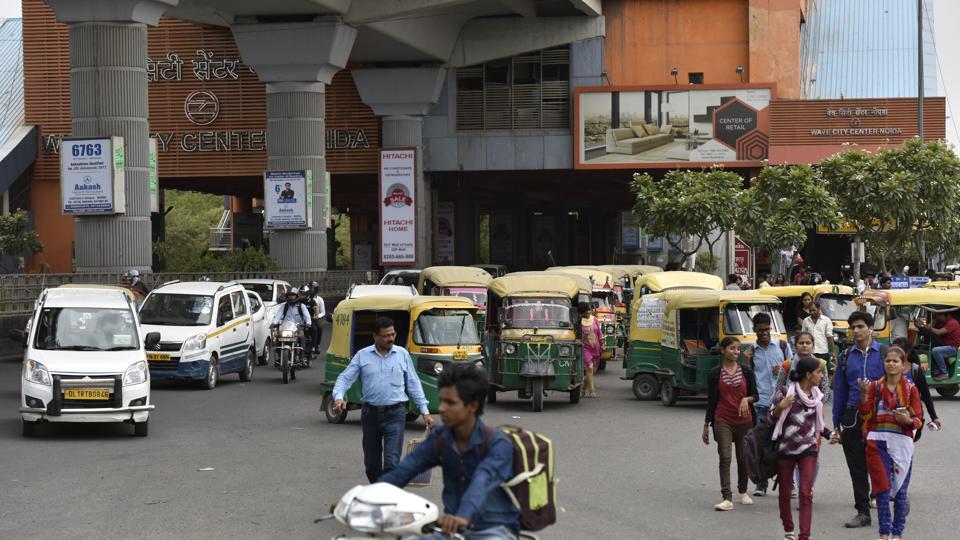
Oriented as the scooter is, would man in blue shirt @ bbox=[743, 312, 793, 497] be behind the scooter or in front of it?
behind

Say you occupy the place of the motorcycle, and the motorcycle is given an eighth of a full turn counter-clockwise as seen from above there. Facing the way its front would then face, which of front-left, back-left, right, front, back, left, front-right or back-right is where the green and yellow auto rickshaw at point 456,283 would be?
left

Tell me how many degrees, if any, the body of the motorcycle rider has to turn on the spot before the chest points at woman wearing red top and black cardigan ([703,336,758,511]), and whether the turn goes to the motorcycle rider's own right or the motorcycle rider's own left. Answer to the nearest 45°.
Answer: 0° — they already face them

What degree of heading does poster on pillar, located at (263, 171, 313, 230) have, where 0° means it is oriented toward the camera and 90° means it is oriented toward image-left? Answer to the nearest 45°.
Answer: approximately 0°

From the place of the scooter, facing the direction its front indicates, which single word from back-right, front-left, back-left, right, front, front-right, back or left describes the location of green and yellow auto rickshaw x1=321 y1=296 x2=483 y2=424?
back-right

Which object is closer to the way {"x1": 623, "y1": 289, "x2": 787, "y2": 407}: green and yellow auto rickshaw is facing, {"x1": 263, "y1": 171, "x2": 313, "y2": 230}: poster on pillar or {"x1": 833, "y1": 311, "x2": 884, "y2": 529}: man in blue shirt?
the man in blue shirt

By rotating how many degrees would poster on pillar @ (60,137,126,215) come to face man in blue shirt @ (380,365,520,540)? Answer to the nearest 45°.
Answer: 0° — it already faces them
